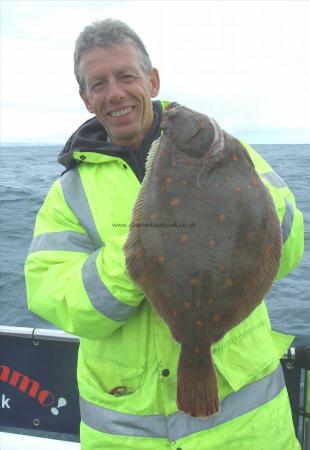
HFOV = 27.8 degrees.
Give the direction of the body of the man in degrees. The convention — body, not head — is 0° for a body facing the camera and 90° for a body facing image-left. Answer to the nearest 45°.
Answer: approximately 0°
